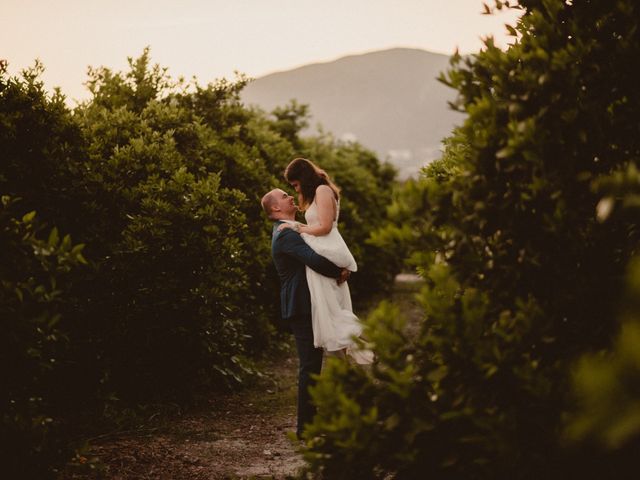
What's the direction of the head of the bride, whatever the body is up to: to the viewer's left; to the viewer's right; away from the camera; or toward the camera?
to the viewer's left

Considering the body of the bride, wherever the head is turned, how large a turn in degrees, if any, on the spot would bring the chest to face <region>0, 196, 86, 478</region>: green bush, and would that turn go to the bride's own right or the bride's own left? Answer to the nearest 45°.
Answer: approximately 45° to the bride's own left

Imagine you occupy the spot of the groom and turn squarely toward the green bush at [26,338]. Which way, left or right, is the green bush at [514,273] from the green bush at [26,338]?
left

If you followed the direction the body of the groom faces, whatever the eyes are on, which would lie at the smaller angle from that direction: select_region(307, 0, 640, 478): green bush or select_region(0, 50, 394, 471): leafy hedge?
the green bush

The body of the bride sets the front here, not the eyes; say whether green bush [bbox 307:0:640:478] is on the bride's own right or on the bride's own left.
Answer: on the bride's own left

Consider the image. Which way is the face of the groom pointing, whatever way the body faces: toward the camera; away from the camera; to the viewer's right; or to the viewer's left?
to the viewer's right

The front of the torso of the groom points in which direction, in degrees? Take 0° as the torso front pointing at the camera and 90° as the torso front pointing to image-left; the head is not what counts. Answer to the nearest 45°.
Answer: approximately 270°

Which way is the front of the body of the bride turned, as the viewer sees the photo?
to the viewer's left
